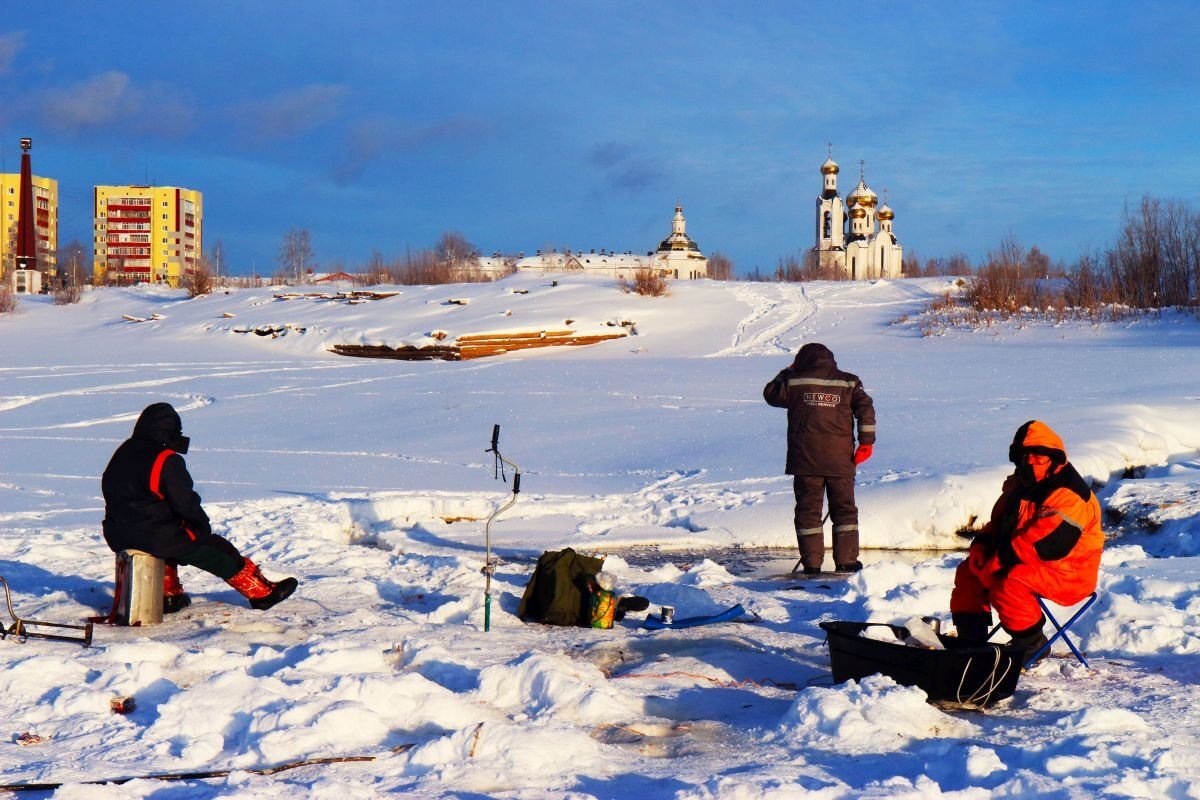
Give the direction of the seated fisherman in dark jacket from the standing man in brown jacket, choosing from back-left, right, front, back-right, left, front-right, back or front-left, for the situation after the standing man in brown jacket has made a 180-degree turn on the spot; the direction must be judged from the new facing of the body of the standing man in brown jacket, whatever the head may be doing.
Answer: front-right

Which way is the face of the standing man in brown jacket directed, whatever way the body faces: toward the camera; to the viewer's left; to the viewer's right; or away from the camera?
away from the camera

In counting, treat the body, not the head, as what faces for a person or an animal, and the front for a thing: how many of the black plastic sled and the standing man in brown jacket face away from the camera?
1

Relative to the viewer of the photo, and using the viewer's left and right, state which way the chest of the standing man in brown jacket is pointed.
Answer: facing away from the viewer

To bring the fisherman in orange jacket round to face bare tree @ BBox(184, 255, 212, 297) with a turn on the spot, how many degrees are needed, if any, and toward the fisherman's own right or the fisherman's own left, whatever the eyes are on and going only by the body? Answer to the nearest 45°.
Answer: approximately 90° to the fisherman's own right

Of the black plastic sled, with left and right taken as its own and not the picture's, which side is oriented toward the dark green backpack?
back

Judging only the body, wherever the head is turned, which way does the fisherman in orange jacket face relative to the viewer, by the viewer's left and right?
facing the viewer and to the left of the viewer

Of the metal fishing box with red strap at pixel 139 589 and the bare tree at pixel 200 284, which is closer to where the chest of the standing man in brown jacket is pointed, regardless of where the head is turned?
the bare tree

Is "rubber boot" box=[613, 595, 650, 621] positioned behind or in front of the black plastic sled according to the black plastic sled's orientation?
behind

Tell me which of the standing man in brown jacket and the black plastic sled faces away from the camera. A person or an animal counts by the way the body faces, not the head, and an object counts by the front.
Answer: the standing man in brown jacket

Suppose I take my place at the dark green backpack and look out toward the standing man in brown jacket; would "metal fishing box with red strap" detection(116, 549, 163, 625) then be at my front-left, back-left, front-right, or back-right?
back-left

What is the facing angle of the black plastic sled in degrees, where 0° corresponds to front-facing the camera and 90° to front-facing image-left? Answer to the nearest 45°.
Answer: approximately 315°
